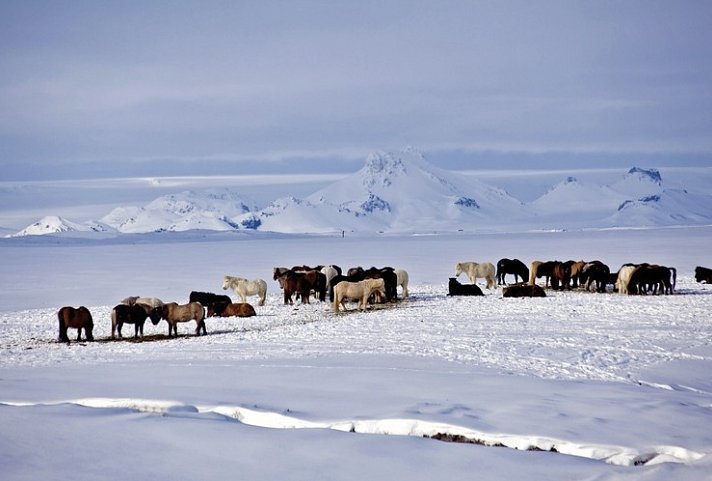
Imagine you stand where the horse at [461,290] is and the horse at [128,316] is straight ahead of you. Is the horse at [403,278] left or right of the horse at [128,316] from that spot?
right

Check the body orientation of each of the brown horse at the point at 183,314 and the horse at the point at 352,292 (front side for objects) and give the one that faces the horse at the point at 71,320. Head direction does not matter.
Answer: the brown horse

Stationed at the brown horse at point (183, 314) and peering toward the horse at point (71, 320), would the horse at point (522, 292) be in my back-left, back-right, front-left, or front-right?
back-right

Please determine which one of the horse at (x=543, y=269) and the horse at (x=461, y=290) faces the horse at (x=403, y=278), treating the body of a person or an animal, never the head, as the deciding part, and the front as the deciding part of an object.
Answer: the horse at (x=461, y=290)

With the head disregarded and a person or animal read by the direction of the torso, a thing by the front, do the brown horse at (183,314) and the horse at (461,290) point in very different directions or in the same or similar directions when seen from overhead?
same or similar directions

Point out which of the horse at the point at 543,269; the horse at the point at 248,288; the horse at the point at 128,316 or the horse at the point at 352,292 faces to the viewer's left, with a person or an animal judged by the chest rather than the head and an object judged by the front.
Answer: the horse at the point at 248,288

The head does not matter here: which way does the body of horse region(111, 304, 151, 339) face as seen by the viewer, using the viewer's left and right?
facing to the right of the viewer

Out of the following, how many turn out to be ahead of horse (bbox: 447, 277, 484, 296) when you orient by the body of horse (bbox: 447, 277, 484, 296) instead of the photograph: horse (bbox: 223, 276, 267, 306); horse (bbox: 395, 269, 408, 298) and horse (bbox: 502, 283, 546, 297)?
2

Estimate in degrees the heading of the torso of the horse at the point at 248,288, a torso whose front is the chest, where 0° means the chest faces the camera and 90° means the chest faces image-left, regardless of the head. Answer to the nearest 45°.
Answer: approximately 90°

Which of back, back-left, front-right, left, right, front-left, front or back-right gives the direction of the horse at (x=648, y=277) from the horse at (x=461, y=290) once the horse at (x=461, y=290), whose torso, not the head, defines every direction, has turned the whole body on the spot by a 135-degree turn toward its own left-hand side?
front-left

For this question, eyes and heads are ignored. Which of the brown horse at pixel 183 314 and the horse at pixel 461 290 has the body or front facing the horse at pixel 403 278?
the horse at pixel 461 290

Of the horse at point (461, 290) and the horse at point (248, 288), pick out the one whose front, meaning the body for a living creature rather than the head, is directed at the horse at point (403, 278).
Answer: the horse at point (461, 290)
